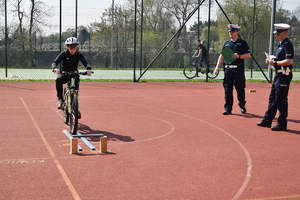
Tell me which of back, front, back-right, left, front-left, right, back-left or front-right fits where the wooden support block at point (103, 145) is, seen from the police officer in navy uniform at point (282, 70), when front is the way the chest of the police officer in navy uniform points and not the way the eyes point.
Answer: front-left

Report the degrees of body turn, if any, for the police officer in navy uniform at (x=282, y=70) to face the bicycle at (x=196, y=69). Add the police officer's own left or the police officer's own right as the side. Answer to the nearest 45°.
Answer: approximately 90° to the police officer's own right

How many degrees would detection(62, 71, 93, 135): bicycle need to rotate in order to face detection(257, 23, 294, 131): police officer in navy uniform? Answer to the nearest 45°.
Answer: approximately 90° to its left

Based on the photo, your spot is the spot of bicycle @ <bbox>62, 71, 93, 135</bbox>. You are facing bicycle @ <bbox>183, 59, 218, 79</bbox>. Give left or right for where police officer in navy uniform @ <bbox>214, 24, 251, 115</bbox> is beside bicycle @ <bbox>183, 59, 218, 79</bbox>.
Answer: right

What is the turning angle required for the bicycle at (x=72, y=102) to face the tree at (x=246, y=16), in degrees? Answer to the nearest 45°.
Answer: approximately 135° to its left

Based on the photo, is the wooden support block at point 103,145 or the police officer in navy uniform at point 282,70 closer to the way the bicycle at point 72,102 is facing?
the wooden support block

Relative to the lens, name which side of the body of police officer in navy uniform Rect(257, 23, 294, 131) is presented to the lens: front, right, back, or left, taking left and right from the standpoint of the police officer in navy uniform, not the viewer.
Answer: left

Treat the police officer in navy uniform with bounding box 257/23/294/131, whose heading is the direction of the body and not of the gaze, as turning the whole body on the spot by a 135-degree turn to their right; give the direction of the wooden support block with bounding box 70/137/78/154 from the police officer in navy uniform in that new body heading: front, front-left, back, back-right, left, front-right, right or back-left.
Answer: back

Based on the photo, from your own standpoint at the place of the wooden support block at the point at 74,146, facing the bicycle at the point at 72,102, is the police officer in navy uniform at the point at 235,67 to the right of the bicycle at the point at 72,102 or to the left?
right

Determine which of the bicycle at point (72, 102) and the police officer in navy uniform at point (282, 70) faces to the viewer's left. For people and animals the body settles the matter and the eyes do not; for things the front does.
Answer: the police officer in navy uniform

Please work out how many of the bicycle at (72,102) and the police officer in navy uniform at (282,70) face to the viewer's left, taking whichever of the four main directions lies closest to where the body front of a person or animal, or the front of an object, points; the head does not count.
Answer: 1

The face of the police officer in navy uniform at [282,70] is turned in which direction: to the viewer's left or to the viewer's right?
to the viewer's left

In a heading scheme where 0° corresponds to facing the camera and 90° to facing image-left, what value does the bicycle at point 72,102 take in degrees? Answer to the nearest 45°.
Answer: approximately 0°
